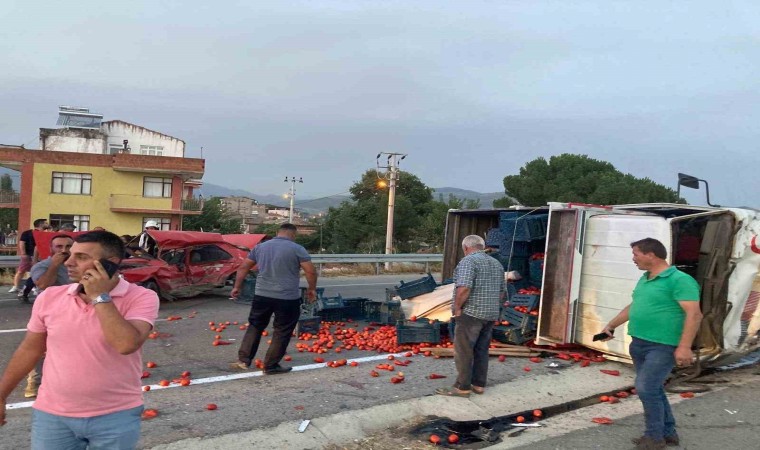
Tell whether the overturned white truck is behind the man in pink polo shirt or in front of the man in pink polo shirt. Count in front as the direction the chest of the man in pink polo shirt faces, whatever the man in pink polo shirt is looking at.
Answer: behind

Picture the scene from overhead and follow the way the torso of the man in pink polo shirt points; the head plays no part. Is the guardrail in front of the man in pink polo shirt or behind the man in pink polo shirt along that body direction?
behind

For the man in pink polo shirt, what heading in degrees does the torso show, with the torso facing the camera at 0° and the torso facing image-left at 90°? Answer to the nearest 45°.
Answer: approximately 45°

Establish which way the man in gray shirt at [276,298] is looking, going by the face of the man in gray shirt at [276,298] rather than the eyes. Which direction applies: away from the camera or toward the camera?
away from the camera

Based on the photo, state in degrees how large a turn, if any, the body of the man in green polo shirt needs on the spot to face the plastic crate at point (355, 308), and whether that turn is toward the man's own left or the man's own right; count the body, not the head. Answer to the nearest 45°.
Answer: approximately 90° to the man's own right

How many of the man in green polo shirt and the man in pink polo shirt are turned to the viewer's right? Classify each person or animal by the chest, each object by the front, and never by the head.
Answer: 0

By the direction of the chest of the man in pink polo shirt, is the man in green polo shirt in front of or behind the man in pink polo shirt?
behind

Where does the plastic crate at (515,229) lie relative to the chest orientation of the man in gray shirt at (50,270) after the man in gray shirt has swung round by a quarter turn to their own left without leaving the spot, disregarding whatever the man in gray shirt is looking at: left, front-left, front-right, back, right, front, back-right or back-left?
front-right

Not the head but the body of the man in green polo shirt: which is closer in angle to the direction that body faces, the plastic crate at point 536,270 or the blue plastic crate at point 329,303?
the blue plastic crate

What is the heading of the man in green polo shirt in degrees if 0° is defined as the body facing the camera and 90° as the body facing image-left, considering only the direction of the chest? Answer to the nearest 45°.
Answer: approximately 45°

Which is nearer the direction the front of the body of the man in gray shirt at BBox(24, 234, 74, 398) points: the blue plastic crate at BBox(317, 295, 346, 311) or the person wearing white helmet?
the blue plastic crate
